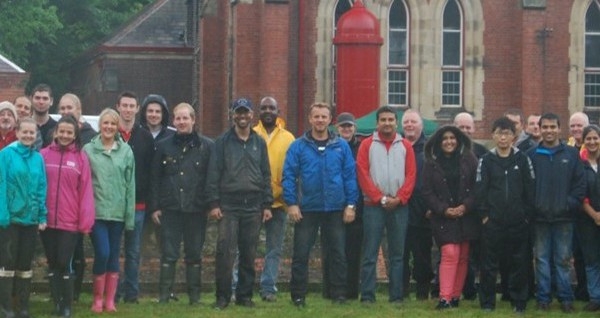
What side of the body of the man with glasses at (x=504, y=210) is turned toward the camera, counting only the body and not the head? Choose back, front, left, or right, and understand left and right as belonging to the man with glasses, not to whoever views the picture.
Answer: front

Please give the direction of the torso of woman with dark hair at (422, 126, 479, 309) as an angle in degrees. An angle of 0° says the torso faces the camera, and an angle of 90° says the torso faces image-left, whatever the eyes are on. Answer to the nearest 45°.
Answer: approximately 0°

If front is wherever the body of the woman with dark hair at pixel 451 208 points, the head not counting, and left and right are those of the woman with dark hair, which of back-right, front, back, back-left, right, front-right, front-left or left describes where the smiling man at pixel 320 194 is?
right

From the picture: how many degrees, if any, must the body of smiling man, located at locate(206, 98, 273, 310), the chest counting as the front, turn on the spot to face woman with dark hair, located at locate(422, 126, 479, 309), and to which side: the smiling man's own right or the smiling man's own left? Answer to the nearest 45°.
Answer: approximately 90° to the smiling man's own left

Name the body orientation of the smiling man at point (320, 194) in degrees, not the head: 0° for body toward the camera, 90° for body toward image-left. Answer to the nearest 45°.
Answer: approximately 0°

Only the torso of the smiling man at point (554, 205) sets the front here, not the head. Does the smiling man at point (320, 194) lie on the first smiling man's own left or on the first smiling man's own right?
on the first smiling man's own right

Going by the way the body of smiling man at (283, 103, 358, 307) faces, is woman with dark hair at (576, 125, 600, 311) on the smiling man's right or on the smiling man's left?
on the smiling man's left

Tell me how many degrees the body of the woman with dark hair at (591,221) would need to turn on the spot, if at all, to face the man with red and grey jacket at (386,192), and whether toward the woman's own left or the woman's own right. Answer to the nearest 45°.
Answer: approximately 90° to the woman's own right

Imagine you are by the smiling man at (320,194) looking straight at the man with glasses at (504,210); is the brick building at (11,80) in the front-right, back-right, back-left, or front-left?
back-left

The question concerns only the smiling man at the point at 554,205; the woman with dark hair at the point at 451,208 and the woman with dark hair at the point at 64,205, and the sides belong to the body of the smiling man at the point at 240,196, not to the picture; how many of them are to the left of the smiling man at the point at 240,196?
2
